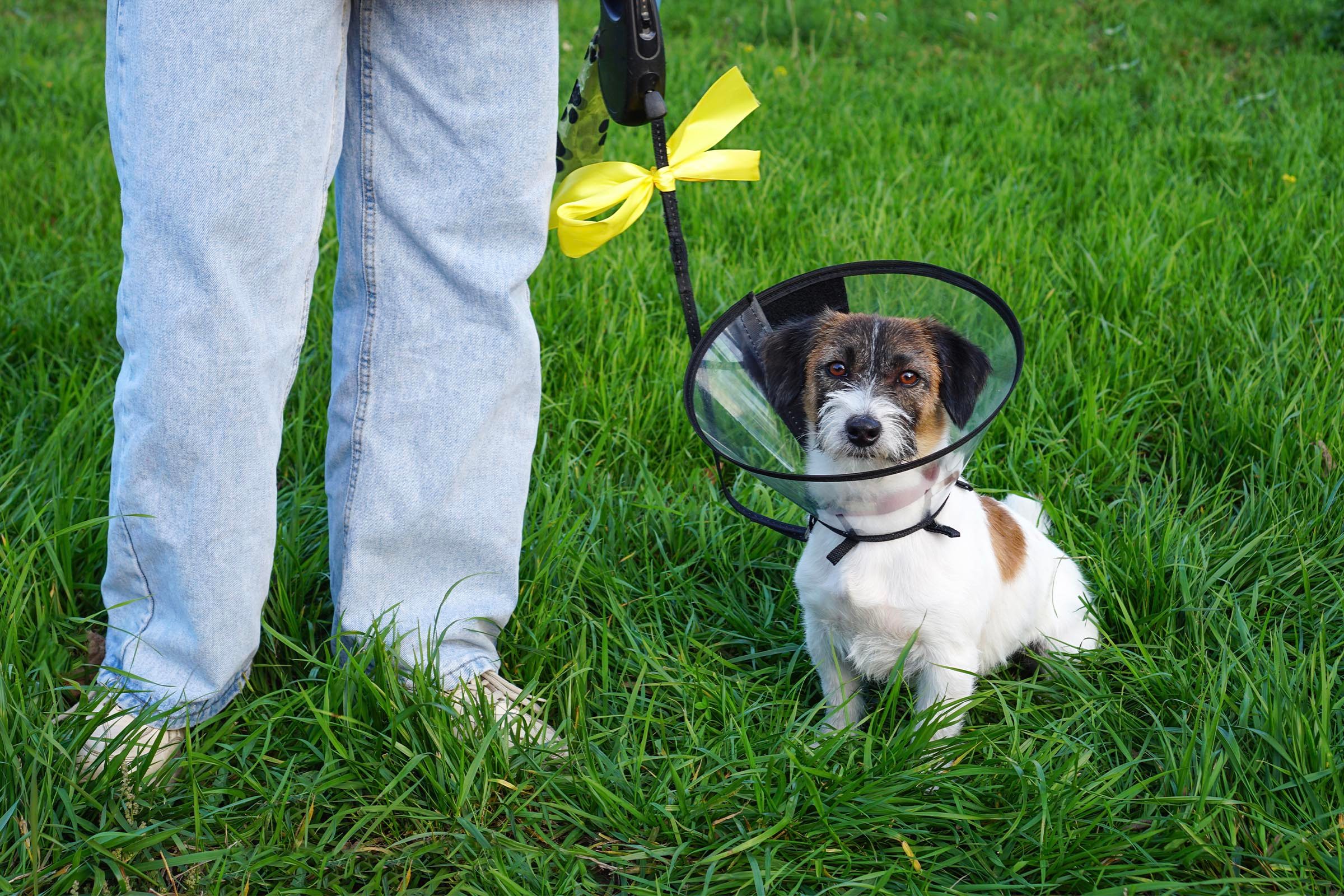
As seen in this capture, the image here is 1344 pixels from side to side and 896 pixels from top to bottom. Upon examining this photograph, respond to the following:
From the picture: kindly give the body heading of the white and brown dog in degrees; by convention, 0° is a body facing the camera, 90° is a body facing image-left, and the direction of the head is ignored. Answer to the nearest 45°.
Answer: approximately 45°
